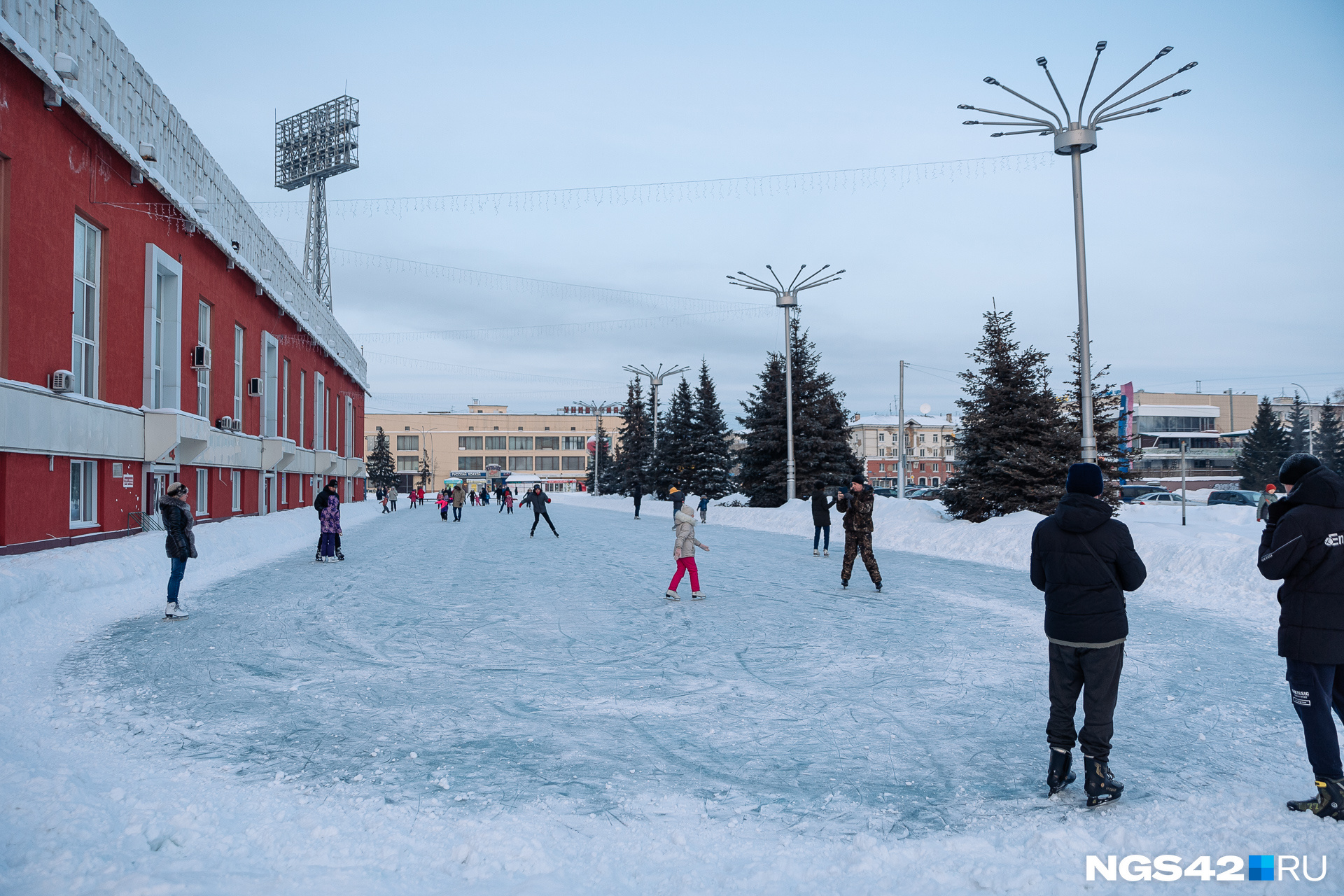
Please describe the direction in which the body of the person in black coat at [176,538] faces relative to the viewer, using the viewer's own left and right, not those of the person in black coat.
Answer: facing to the right of the viewer

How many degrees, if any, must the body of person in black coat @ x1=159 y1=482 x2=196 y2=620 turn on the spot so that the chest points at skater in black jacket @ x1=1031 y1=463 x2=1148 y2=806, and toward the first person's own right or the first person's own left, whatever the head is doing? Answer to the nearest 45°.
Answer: approximately 45° to the first person's own right

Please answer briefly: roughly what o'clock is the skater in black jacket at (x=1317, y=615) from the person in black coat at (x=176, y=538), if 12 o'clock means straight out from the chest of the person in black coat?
The skater in black jacket is roughly at 2 o'clock from the person in black coat.

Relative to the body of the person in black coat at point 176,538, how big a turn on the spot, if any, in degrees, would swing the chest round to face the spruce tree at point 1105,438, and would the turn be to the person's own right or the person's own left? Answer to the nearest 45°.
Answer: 0° — they already face it

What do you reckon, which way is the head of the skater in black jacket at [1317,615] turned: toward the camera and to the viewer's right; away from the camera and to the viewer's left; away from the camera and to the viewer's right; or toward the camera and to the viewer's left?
away from the camera and to the viewer's left

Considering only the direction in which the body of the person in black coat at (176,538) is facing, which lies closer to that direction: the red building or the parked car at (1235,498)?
the parked car
